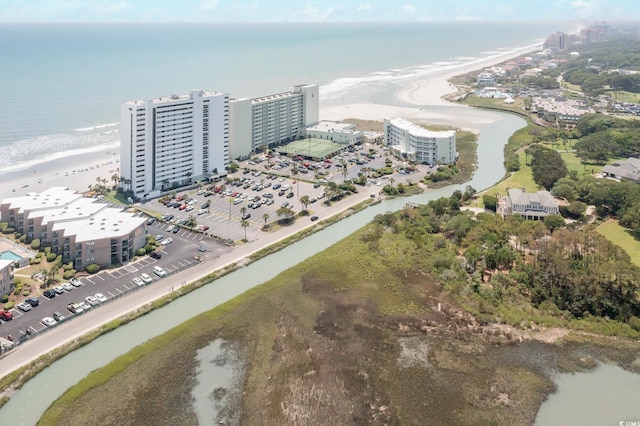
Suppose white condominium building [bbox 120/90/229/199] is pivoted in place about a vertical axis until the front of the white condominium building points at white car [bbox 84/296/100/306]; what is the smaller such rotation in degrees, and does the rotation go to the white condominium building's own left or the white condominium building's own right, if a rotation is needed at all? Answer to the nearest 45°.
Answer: approximately 45° to the white condominium building's own right

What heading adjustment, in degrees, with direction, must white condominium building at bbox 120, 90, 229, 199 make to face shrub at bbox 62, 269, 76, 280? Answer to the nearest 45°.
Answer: approximately 45° to its right

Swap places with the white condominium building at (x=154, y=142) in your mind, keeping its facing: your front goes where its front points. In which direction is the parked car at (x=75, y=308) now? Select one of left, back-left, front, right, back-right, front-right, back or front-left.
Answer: front-right

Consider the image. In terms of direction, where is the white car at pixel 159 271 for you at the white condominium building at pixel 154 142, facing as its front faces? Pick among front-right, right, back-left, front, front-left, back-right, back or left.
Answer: front-right

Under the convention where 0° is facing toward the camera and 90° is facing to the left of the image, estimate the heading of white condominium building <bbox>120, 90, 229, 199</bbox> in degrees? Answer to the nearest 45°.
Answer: approximately 315°

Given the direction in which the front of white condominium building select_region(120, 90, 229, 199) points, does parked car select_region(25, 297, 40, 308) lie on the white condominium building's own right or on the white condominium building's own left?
on the white condominium building's own right

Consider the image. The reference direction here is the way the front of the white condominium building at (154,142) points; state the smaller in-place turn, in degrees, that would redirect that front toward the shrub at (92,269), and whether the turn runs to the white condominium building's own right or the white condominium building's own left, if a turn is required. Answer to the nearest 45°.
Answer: approximately 45° to the white condominium building's own right

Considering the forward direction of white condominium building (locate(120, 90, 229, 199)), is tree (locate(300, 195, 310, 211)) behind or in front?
in front
